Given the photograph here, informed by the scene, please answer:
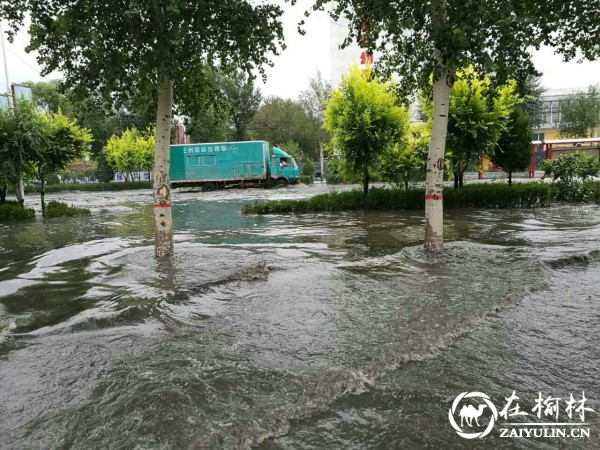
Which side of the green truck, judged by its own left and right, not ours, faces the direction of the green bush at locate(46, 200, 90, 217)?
right

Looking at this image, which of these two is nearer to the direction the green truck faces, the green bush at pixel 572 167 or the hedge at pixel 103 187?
the green bush

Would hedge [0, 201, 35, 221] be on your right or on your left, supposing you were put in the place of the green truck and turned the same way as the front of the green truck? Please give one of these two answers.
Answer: on your right

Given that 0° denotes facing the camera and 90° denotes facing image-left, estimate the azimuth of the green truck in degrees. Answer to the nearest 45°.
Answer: approximately 270°

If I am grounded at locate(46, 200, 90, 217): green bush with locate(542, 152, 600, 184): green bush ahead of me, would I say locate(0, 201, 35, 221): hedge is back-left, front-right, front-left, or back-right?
back-right

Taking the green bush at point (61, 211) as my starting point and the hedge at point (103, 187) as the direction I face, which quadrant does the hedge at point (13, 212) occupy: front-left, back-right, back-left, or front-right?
back-left

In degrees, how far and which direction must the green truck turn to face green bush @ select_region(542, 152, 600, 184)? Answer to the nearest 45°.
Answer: approximately 45° to its right

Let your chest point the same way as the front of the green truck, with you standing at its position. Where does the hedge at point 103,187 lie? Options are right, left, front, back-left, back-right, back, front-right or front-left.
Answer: back-left
